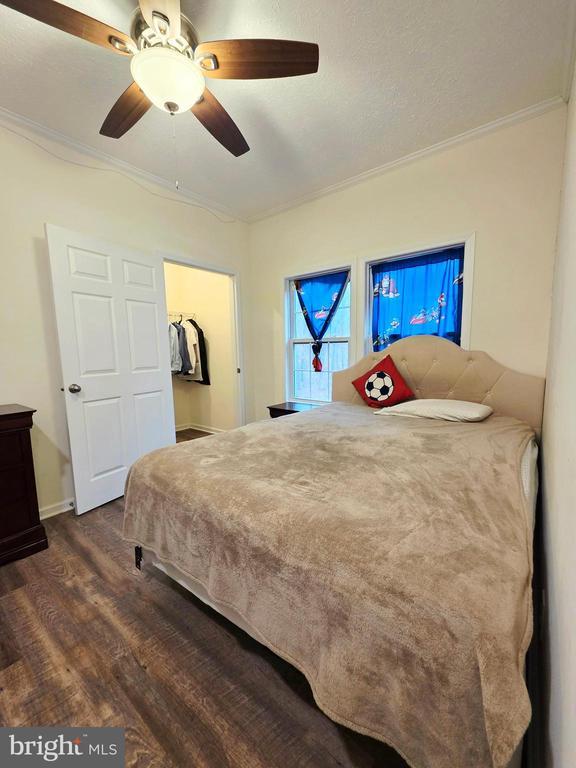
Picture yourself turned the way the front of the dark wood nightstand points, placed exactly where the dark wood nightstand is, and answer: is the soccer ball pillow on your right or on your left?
on your left

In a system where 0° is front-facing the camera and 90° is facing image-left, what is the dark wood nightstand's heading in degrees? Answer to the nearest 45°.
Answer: approximately 45°

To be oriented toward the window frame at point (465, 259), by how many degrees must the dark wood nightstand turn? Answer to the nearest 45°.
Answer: approximately 90° to its left

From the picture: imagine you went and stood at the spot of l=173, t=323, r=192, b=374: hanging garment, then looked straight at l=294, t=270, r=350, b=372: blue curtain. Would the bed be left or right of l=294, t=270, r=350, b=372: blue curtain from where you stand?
right

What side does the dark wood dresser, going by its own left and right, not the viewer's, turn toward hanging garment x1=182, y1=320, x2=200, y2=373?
left

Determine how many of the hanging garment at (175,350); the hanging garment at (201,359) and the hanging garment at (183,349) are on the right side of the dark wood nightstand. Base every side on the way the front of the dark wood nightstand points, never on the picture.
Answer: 3

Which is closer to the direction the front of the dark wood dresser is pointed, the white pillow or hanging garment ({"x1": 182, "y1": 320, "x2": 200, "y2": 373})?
the white pillow
